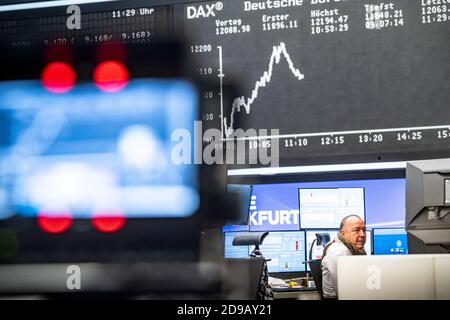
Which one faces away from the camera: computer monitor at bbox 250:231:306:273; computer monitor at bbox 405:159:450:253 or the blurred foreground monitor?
computer monitor at bbox 405:159:450:253

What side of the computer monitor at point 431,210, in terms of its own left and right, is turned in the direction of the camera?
back

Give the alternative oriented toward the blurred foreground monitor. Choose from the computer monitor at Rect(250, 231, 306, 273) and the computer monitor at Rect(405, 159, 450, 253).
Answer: the computer monitor at Rect(250, 231, 306, 273)

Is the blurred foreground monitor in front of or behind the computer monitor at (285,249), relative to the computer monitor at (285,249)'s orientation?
in front

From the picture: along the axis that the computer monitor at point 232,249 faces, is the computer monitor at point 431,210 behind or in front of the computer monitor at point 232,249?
in front
